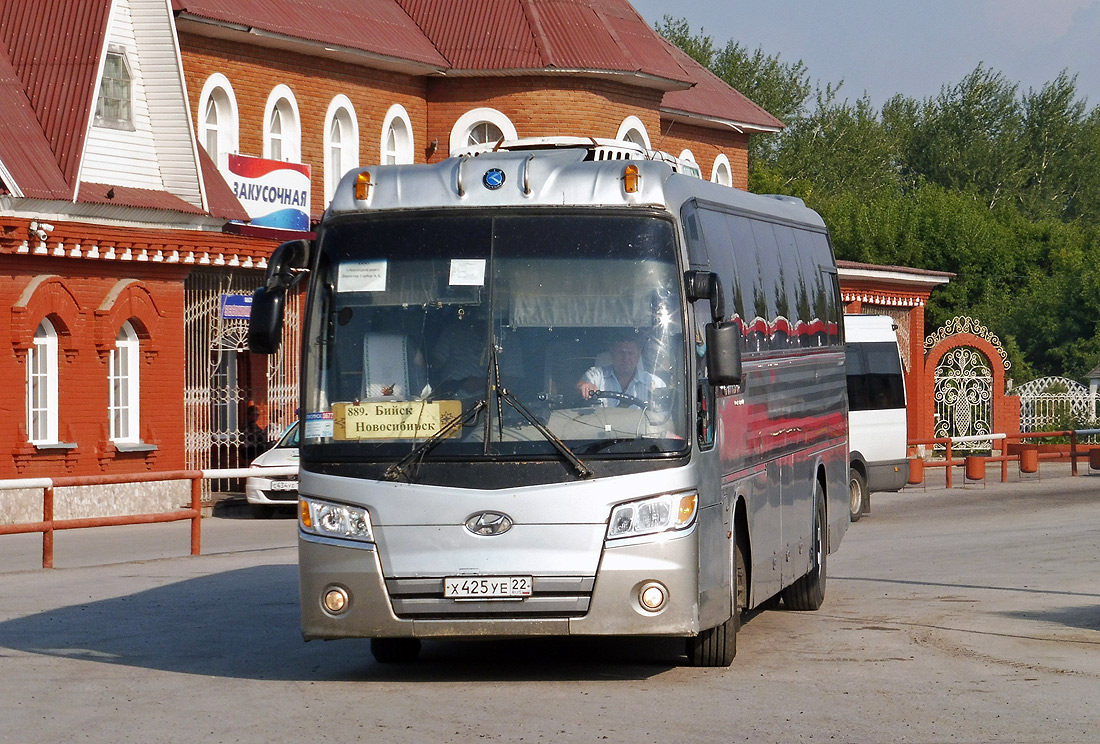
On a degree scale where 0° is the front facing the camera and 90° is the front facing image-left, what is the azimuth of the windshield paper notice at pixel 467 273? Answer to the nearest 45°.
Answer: approximately 0°

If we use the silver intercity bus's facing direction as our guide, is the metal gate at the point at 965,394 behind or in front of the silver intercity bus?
behind

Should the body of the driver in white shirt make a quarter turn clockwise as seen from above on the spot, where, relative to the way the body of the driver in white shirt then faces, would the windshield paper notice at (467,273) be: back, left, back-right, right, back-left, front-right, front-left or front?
front

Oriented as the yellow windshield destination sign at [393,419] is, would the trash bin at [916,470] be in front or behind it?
behind

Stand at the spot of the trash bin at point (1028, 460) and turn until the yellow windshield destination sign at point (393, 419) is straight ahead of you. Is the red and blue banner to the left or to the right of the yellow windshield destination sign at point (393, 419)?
right

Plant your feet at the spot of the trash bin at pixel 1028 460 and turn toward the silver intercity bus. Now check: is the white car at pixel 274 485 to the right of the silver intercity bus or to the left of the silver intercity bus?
right
